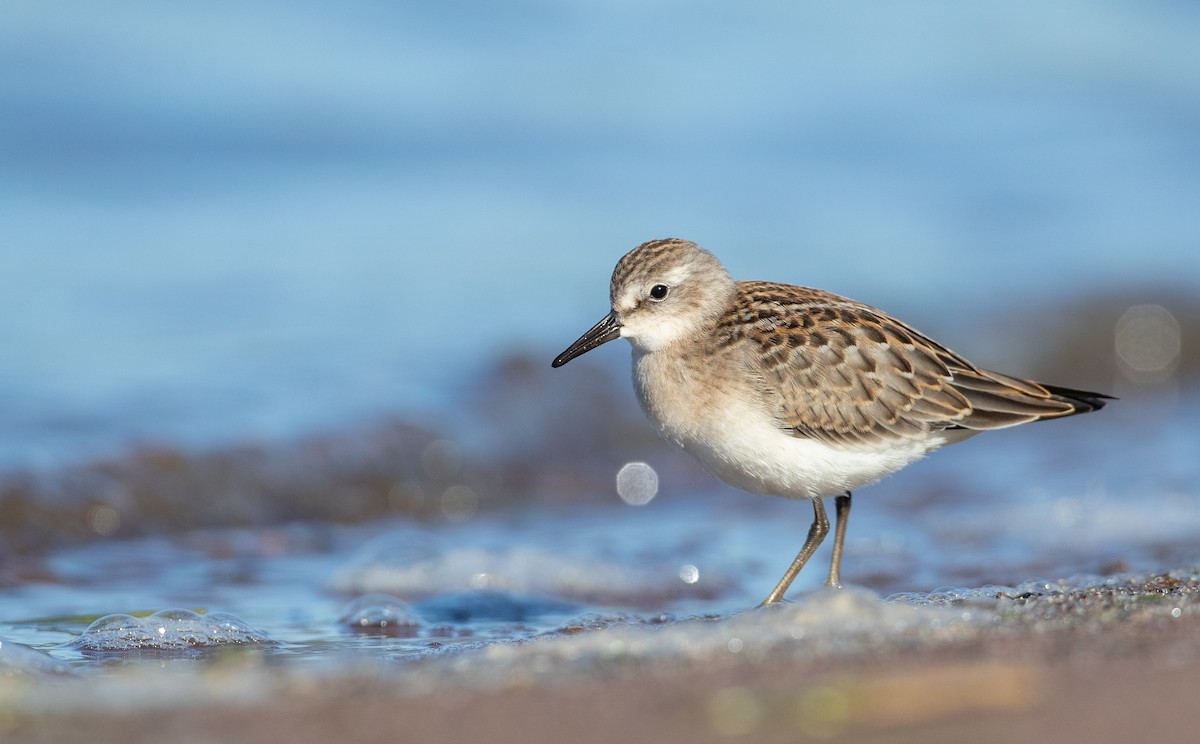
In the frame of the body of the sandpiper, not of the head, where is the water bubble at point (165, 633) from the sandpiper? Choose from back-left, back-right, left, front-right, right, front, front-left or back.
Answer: front

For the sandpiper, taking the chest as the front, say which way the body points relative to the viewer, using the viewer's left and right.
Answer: facing to the left of the viewer

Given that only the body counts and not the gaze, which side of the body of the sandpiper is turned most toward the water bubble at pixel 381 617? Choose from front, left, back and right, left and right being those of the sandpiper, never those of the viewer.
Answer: front
